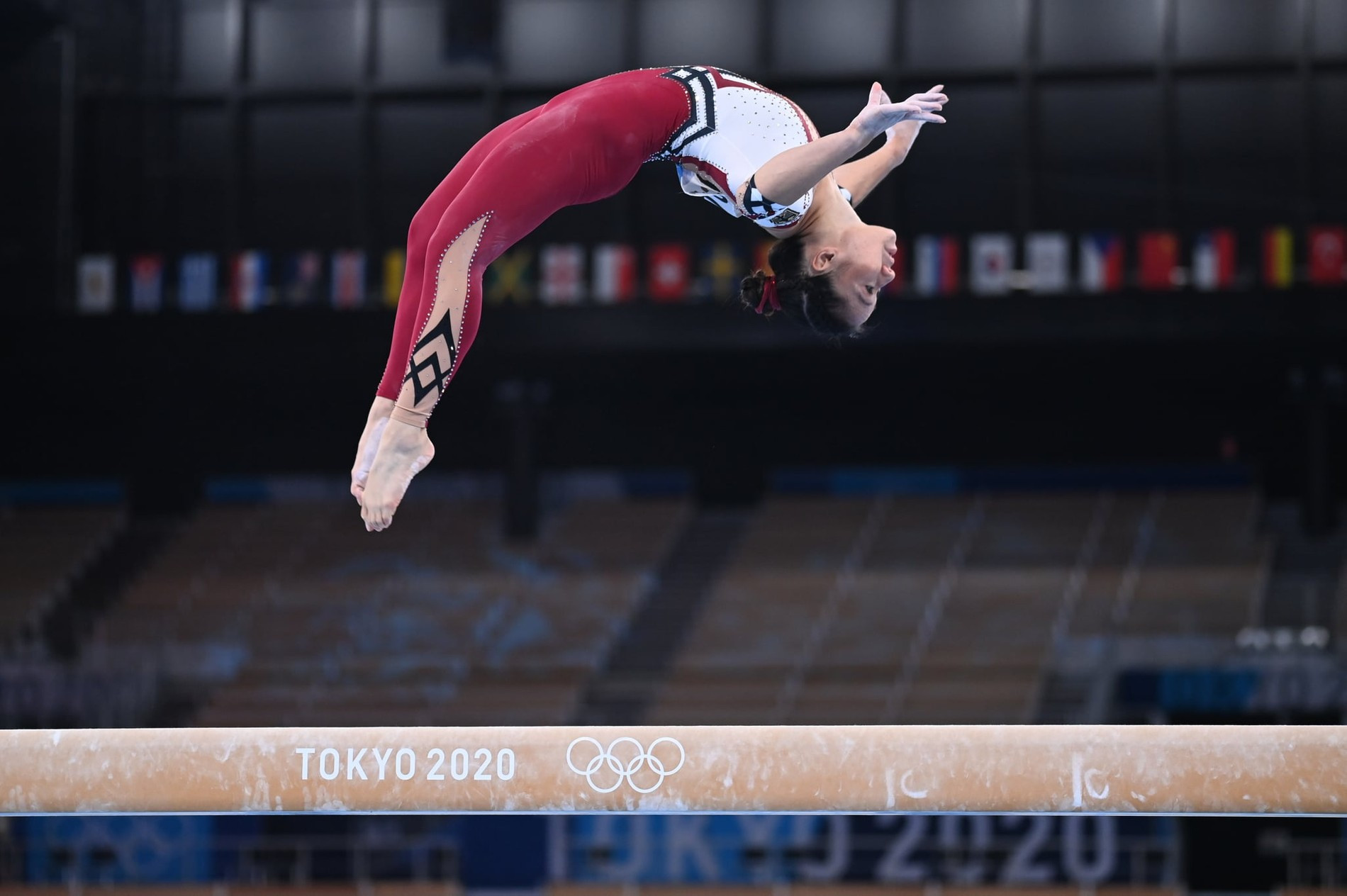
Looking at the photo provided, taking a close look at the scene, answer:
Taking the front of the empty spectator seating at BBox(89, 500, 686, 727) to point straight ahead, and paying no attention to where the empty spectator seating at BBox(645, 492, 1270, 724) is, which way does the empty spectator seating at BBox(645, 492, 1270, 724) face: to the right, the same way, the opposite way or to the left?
the same way

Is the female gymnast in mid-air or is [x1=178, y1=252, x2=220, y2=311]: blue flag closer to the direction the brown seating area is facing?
the female gymnast in mid-air

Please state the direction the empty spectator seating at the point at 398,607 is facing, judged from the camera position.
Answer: facing the viewer

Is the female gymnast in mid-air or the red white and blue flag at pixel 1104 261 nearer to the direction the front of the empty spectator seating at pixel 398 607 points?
the female gymnast in mid-air

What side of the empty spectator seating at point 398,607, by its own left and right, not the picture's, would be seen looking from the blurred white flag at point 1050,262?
left

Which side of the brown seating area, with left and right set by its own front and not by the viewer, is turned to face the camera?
front

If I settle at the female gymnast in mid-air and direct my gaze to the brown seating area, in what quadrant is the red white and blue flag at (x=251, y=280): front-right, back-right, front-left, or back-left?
front-left

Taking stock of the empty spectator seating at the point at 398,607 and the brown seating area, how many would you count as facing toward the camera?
2

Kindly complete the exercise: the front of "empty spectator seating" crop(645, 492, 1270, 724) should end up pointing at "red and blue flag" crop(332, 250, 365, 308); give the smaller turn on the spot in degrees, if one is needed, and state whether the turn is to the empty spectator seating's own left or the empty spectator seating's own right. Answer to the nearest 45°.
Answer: approximately 90° to the empty spectator seating's own right

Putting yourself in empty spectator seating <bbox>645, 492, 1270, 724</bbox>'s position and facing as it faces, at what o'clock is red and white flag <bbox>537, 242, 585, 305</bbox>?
The red and white flag is roughly at 3 o'clock from the empty spectator seating.

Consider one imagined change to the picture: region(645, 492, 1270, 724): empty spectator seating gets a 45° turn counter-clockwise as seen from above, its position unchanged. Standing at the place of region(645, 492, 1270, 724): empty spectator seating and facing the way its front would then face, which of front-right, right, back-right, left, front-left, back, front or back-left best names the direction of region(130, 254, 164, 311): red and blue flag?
back-right
